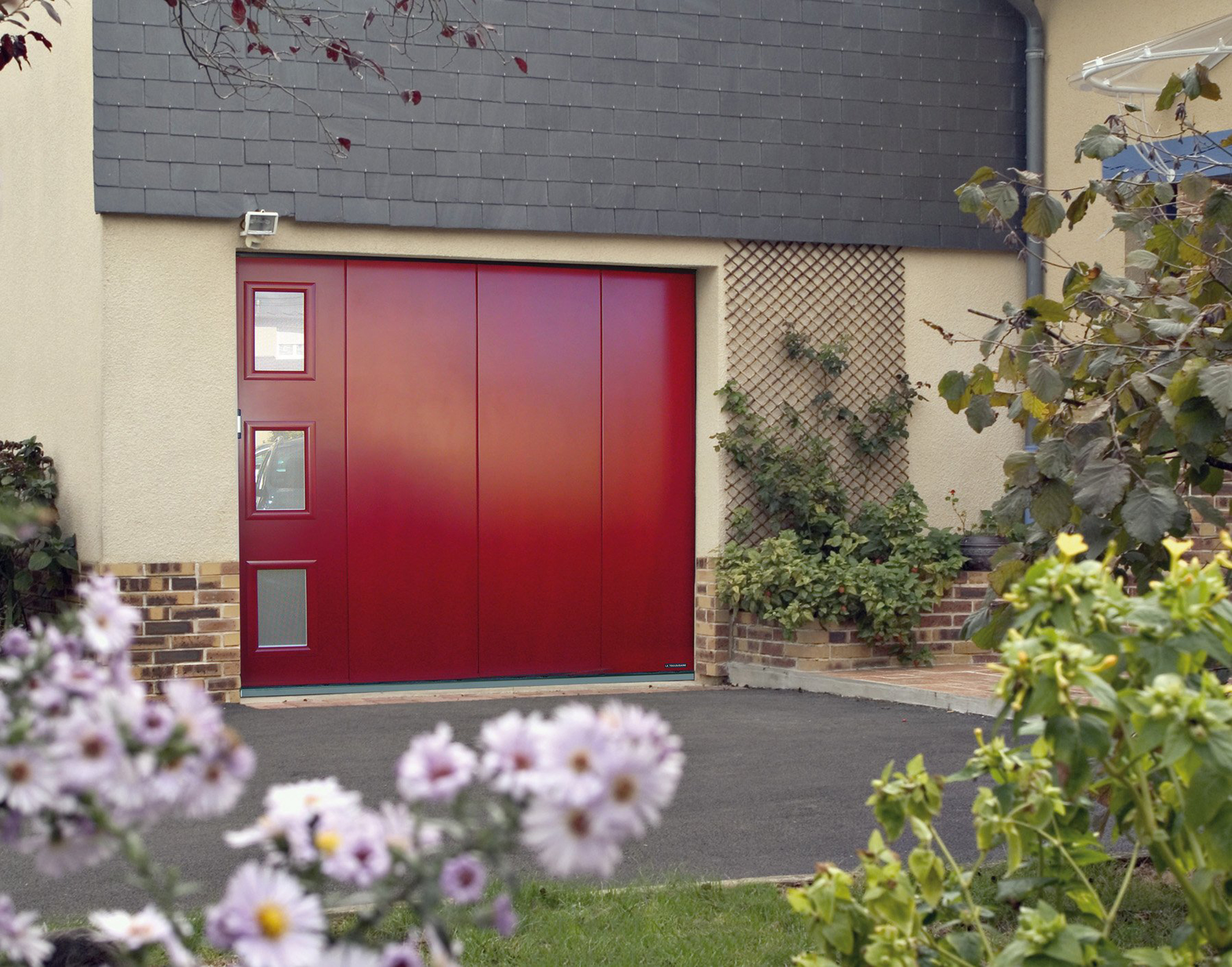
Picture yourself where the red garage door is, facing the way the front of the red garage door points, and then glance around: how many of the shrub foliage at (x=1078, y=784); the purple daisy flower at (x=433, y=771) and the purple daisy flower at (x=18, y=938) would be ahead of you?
3

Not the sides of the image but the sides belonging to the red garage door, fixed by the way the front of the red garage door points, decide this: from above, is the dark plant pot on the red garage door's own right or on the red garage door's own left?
on the red garage door's own left

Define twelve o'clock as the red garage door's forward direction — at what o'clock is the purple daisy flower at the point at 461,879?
The purple daisy flower is roughly at 12 o'clock from the red garage door.

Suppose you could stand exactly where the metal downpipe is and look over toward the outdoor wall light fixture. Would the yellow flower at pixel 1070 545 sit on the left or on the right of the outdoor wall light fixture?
left

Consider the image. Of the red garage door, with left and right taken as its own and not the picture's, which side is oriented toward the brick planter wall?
left

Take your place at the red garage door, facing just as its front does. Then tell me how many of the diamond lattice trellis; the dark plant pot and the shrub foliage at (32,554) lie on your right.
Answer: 1

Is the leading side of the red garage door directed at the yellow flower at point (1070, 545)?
yes

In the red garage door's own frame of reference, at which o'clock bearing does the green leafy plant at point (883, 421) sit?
The green leafy plant is roughly at 9 o'clock from the red garage door.

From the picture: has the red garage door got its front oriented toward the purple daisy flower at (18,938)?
yes

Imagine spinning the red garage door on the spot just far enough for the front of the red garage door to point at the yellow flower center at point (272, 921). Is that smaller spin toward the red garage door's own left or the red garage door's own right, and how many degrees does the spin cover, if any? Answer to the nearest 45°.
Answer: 0° — it already faces it

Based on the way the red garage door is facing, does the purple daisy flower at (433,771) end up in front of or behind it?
in front

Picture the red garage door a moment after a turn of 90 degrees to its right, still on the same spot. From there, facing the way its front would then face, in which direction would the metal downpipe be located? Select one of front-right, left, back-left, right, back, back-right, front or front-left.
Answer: back

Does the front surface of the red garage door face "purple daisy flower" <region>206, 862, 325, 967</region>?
yes

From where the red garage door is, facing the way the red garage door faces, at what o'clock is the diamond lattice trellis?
The diamond lattice trellis is roughly at 9 o'clock from the red garage door.

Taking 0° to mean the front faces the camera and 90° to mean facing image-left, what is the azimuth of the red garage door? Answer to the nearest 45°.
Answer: approximately 0°
